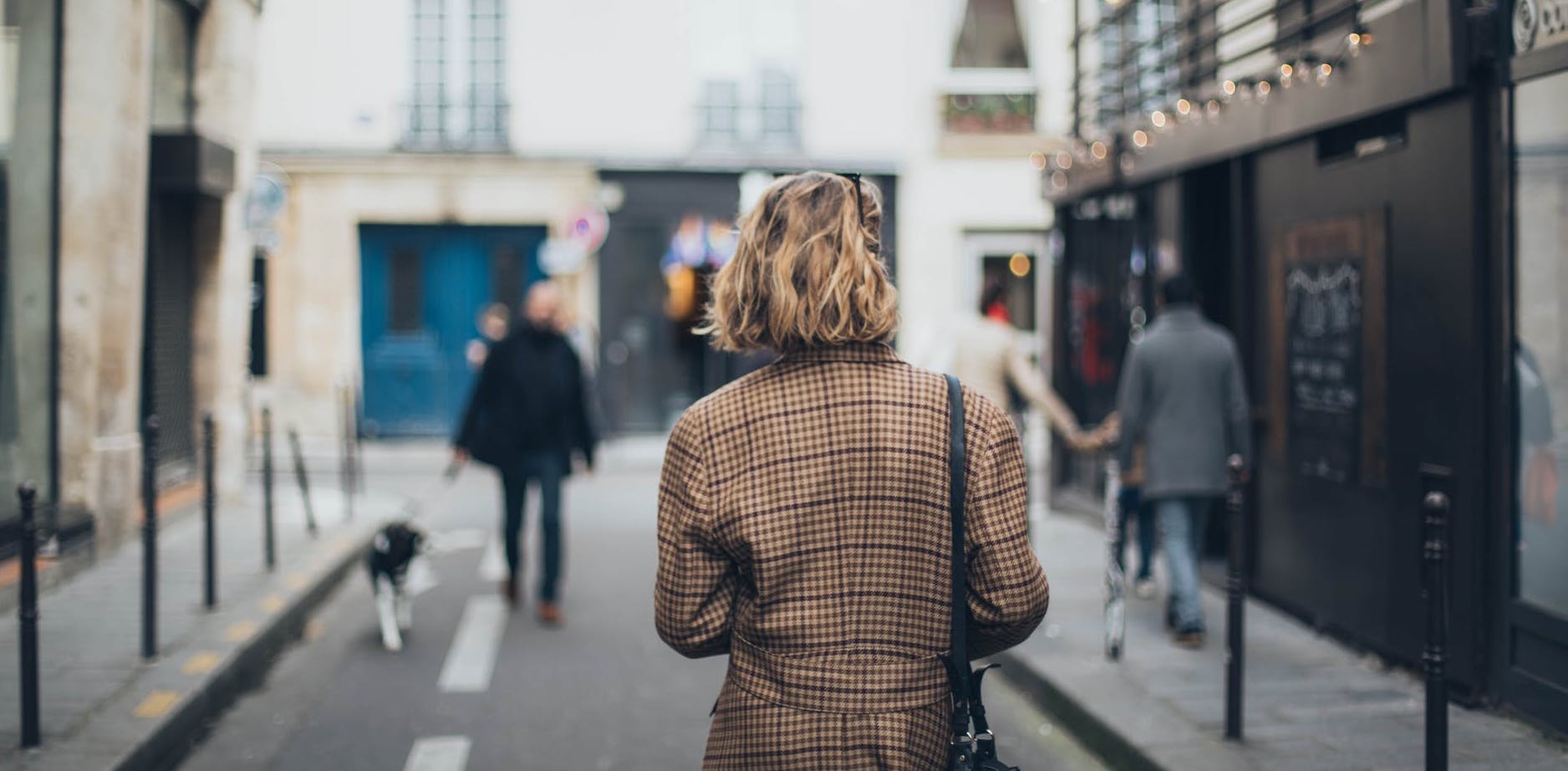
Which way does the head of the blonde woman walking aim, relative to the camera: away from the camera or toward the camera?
away from the camera

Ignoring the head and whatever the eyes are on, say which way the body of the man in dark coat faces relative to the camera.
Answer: toward the camera

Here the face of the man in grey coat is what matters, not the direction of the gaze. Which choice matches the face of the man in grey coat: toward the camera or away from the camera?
away from the camera

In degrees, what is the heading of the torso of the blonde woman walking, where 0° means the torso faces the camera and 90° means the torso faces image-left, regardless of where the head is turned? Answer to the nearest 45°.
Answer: approximately 180°

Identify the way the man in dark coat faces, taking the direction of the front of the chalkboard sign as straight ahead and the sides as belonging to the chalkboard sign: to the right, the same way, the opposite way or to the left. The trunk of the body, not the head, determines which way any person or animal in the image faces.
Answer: to the left

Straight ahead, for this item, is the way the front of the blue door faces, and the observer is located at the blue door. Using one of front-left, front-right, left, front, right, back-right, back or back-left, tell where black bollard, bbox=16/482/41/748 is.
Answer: front

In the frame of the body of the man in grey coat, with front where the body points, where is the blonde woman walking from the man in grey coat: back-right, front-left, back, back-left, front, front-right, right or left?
back

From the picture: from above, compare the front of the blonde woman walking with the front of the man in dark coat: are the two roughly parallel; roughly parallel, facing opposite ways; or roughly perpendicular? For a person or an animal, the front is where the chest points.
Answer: roughly parallel, facing opposite ways

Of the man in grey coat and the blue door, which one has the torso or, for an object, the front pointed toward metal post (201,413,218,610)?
the blue door

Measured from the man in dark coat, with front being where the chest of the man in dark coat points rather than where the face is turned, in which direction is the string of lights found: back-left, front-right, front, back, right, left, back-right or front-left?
left

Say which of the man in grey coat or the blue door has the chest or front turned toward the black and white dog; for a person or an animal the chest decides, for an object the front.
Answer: the blue door

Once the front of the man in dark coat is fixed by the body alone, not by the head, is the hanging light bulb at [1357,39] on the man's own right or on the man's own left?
on the man's own left

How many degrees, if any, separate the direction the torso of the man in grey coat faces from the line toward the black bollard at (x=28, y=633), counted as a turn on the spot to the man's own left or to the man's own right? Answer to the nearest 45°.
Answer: approximately 135° to the man's own left

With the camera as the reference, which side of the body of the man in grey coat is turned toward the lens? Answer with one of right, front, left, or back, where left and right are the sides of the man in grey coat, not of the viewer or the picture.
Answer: back

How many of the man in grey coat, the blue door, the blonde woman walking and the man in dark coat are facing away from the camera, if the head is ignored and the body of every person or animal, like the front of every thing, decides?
2

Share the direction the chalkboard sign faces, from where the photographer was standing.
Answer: facing the viewer and to the left of the viewer
